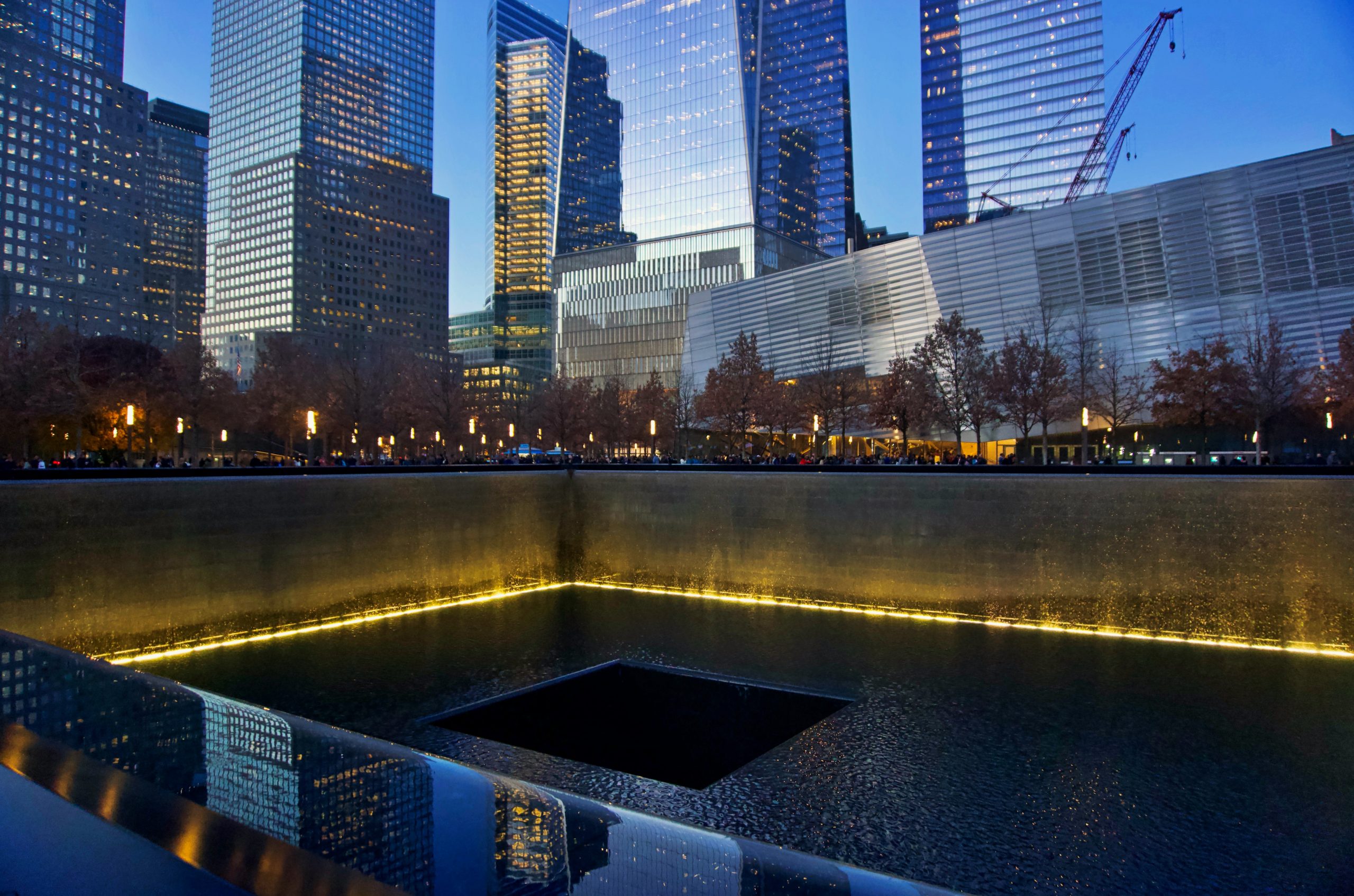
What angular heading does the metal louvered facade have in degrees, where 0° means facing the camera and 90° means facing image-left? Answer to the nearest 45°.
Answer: approximately 45°

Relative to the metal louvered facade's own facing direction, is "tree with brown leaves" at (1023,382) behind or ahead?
ahead

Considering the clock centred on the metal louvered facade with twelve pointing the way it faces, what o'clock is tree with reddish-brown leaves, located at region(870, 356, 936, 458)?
The tree with reddish-brown leaves is roughly at 1 o'clock from the metal louvered facade.

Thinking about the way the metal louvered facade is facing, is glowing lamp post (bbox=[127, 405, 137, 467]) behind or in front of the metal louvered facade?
in front
